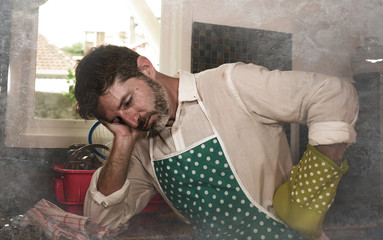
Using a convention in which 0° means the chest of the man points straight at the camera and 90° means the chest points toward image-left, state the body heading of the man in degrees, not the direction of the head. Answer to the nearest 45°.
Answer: approximately 45°

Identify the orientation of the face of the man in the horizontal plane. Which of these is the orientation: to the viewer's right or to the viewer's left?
to the viewer's left
